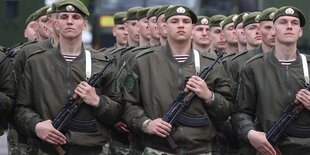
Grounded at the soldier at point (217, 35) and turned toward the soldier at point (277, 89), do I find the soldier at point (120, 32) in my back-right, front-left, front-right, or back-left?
back-right

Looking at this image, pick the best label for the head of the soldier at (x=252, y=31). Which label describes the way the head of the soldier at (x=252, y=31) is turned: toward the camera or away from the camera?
toward the camera

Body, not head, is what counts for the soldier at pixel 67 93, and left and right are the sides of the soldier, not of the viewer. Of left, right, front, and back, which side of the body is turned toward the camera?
front

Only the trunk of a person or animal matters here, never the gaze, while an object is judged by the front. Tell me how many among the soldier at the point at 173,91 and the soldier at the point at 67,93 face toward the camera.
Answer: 2

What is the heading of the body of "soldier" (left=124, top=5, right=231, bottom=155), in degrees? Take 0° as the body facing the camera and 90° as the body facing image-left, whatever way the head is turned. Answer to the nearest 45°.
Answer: approximately 0°

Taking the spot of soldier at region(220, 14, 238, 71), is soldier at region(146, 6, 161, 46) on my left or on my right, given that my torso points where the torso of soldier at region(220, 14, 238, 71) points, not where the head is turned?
on my right

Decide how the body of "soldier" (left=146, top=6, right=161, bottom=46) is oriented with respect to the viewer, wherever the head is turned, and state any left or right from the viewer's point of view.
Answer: facing the viewer and to the right of the viewer

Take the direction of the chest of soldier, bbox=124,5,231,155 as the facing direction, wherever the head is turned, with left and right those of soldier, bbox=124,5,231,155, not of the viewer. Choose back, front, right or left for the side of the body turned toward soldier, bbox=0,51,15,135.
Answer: right

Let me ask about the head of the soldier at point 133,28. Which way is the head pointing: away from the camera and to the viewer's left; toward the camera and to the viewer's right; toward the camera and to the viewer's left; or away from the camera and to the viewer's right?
toward the camera and to the viewer's right
